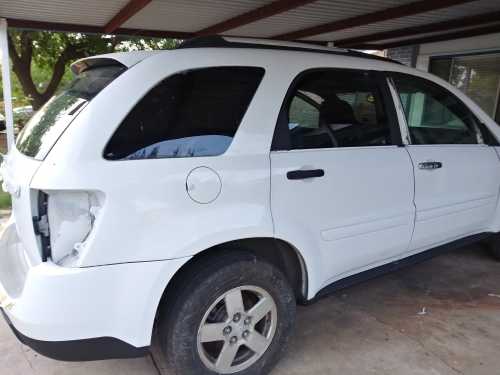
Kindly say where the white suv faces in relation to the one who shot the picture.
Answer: facing away from the viewer and to the right of the viewer

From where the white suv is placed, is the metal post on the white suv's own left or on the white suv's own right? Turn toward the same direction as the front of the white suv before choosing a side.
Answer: on the white suv's own left

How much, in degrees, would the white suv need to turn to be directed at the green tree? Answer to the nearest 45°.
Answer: approximately 90° to its left
